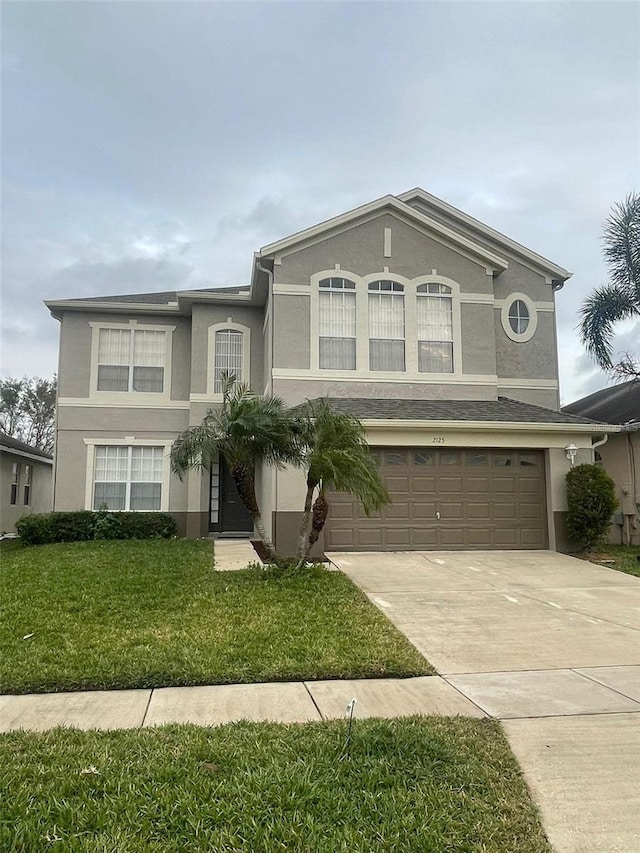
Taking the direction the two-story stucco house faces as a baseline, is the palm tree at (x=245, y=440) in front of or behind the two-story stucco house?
in front

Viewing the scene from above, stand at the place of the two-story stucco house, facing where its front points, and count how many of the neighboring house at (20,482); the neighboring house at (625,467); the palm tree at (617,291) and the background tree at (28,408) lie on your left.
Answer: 2

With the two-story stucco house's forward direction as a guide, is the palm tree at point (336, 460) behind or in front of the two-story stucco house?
in front

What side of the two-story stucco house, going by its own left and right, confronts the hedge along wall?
right

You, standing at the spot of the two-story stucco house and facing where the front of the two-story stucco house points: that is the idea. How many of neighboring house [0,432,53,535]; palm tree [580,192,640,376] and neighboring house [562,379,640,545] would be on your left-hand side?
2

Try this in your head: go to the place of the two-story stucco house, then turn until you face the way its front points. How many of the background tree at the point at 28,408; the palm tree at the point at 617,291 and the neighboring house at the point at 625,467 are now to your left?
2

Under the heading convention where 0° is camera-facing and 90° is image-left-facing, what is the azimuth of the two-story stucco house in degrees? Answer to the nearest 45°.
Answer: approximately 0°

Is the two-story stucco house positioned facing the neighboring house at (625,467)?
no

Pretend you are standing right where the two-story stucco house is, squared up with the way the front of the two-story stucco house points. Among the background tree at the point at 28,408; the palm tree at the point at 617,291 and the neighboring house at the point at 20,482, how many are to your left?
1

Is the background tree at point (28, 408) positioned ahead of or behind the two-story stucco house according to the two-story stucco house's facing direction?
behind

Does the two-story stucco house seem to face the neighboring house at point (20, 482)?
no

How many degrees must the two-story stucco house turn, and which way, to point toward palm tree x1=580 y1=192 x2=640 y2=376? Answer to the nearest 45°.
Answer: approximately 90° to its left

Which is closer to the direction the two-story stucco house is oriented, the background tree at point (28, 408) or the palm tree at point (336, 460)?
the palm tree
